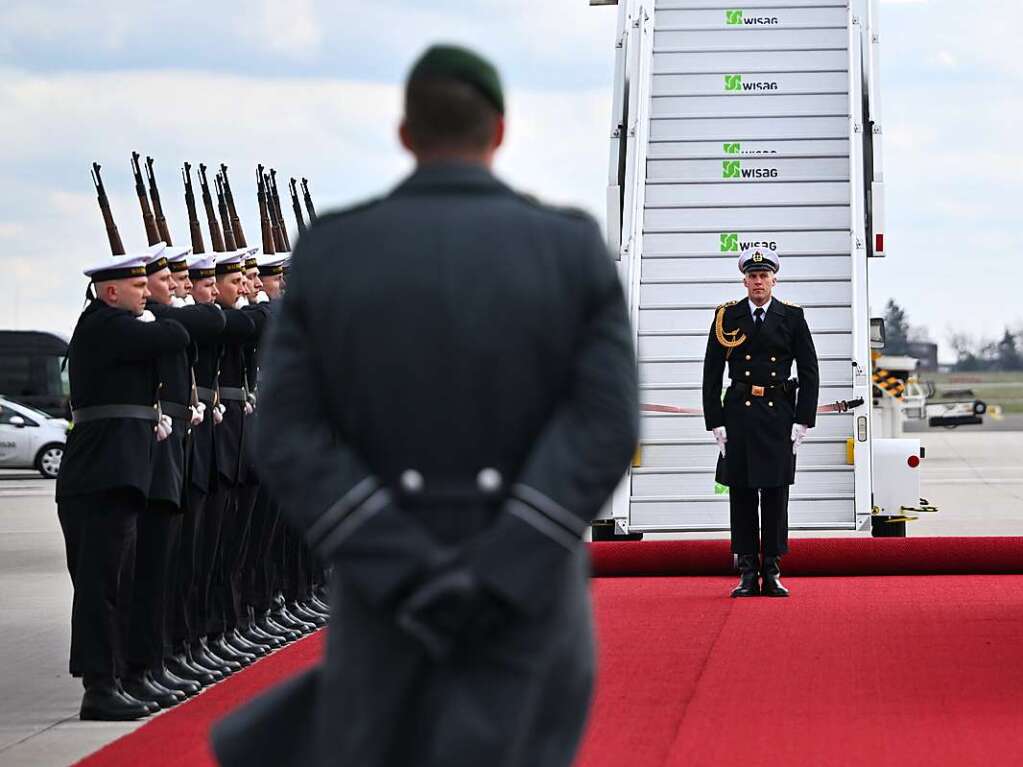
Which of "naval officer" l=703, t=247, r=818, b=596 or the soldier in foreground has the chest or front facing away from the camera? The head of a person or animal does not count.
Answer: the soldier in foreground

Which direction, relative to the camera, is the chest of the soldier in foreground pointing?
away from the camera

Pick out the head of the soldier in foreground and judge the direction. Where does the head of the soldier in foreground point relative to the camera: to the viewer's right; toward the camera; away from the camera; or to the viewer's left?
away from the camera

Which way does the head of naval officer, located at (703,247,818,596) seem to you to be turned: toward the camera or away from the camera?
toward the camera

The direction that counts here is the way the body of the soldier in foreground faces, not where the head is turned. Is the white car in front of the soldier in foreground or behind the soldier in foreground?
in front

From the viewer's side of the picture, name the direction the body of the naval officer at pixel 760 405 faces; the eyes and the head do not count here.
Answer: toward the camera

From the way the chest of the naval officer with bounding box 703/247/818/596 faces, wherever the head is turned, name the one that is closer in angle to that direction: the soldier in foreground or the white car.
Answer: the soldier in foreground

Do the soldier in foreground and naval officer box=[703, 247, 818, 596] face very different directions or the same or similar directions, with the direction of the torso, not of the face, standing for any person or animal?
very different directions

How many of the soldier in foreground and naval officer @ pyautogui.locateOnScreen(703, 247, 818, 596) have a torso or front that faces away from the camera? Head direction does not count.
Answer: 1
